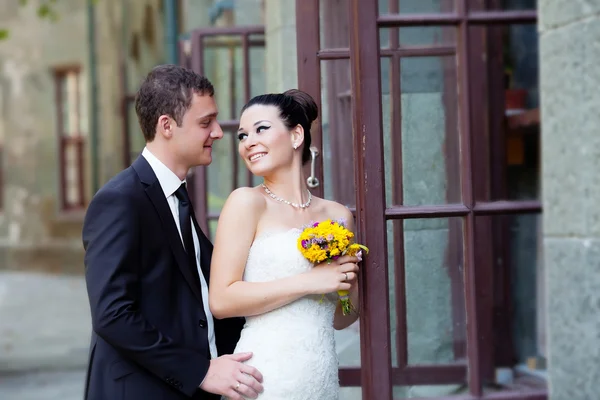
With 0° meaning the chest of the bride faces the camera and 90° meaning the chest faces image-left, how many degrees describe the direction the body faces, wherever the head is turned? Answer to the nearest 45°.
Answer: approximately 315°
